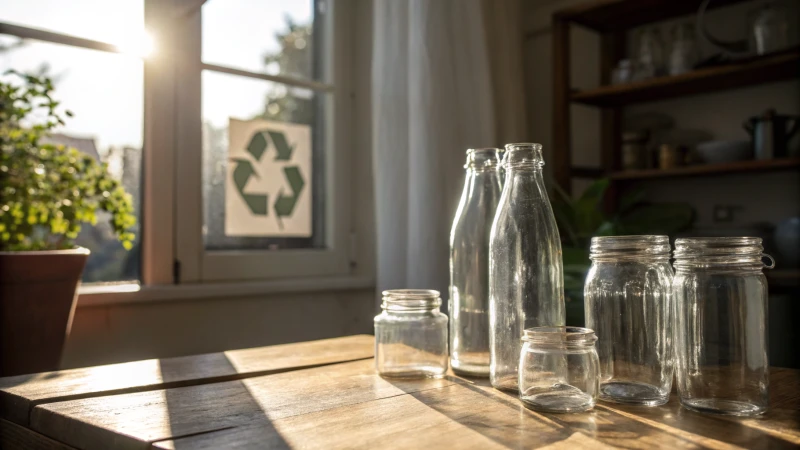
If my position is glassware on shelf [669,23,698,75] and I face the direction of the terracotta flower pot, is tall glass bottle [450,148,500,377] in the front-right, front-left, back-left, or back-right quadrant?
front-left

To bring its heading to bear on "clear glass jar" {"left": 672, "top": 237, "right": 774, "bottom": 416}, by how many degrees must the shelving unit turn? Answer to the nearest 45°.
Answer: approximately 45° to its left

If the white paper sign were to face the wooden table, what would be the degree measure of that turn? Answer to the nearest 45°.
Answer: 0° — it already faces it

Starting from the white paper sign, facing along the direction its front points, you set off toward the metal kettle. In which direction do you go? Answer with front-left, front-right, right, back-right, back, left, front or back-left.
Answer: left

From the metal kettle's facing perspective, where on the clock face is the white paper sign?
The white paper sign is roughly at 11 o'clock from the metal kettle.

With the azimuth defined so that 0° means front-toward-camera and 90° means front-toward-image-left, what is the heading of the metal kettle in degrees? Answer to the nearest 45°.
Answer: approximately 90°

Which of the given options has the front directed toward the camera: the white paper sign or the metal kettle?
the white paper sign

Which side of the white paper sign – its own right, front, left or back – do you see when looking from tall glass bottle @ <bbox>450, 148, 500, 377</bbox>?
front

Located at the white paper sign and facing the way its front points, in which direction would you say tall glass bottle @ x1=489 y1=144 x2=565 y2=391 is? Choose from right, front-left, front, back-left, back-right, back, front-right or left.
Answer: front

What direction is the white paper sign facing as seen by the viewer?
toward the camera

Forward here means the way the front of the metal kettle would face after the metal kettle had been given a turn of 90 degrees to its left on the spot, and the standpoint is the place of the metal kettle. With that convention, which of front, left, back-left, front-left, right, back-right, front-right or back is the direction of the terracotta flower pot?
front-right

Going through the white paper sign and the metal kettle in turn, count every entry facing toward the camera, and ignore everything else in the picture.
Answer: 1

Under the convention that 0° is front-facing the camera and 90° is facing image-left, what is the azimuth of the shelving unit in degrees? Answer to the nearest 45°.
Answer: approximately 45°
